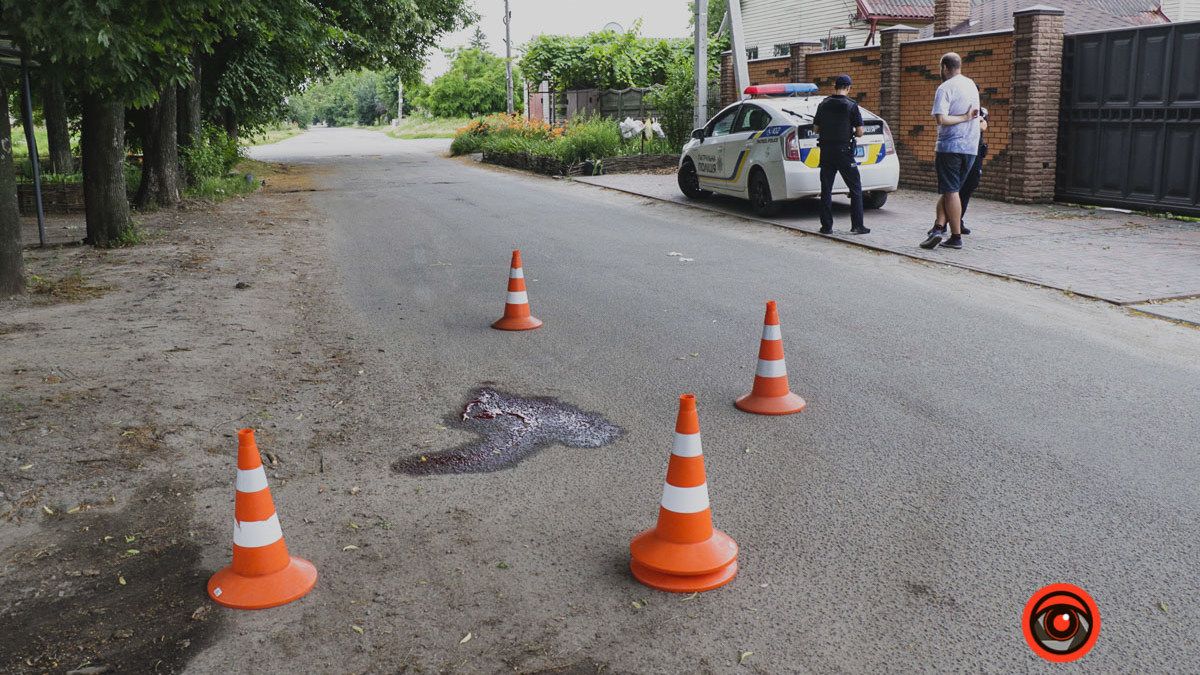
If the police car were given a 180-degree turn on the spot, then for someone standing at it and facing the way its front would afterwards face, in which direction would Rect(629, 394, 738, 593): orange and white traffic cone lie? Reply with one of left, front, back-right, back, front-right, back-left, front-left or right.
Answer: front-right

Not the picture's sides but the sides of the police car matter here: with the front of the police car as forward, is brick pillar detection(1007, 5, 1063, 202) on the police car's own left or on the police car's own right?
on the police car's own right

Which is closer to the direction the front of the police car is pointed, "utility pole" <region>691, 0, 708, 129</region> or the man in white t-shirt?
the utility pole

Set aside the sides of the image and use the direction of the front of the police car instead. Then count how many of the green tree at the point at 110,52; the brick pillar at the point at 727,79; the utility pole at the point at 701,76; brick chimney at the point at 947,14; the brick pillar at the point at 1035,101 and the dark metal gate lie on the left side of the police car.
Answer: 1

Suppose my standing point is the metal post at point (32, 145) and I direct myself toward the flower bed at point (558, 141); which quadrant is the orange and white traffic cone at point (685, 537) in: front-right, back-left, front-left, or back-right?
back-right

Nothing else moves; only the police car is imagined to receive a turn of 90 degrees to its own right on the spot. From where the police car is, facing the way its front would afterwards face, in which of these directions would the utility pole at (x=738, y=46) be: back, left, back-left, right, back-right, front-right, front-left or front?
front-left

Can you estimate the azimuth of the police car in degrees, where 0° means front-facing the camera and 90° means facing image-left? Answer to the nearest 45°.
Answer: approximately 135°

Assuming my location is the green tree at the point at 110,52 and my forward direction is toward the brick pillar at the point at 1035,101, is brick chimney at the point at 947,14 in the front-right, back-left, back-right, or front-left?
front-left

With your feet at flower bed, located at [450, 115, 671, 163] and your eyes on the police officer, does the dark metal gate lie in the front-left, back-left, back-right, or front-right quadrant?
front-left

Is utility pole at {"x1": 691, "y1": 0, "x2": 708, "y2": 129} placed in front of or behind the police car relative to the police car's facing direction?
in front

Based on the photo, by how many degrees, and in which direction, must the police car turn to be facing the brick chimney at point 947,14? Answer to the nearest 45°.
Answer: approximately 45° to its right

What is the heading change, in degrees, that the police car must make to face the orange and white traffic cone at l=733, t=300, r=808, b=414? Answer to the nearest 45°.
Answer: approximately 135° to its left

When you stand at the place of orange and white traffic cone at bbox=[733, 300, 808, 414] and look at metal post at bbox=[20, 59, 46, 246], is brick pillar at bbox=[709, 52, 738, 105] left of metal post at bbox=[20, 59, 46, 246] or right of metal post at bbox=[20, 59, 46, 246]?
right

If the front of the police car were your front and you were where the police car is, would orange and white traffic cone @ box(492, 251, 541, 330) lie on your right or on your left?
on your left

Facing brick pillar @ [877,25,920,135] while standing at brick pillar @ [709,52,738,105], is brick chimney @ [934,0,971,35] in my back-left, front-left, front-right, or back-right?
front-left

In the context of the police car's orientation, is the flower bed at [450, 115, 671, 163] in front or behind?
in front

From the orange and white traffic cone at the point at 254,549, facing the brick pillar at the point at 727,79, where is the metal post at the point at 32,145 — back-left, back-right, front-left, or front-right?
front-left

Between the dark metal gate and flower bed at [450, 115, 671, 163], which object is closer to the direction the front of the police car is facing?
the flower bed
